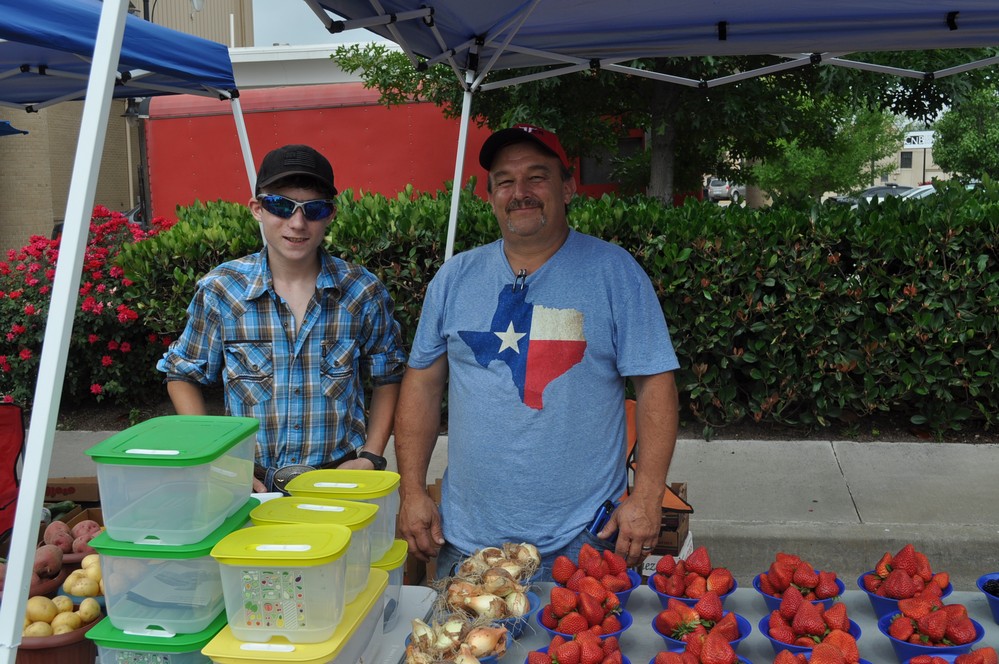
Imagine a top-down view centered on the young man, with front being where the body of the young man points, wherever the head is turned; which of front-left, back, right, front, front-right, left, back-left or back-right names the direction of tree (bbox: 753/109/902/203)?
back-left

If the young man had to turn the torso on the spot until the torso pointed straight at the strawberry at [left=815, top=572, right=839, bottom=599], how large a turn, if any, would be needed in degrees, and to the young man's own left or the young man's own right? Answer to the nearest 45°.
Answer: approximately 45° to the young man's own left

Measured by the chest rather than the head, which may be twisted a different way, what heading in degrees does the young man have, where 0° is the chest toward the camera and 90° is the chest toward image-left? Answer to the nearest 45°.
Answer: approximately 0°

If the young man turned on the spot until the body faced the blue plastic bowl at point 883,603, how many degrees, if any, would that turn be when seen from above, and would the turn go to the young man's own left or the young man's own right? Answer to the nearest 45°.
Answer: approximately 45° to the young man's own left

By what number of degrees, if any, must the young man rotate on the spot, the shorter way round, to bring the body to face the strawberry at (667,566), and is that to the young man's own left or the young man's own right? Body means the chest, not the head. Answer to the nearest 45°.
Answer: approximately 45° to the young man's own left

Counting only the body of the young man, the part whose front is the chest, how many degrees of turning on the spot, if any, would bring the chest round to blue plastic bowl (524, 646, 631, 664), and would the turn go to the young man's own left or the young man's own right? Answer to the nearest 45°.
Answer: approximately 45° to the young man's own left

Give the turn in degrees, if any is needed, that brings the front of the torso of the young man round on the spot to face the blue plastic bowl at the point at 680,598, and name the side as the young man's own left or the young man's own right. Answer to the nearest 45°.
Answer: approximately 45° to the young man's own left

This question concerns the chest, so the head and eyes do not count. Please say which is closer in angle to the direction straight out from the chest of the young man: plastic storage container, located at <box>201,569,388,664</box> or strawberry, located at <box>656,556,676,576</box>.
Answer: the plastic storage container

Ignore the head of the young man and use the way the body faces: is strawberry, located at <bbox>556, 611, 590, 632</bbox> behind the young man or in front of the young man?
in front

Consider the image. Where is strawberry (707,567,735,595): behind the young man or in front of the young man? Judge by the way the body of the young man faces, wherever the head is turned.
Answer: in front

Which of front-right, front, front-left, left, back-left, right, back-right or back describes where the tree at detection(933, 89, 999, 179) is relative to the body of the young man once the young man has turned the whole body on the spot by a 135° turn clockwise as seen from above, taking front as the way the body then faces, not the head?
right

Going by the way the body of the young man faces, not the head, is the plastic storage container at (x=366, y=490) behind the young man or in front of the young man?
in front

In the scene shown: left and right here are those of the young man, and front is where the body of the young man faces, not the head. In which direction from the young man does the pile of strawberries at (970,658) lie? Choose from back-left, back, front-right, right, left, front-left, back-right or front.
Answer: front-left

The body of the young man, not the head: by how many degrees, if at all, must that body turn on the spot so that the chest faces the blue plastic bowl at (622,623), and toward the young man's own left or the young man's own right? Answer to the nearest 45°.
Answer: approximately 45° to the young man's own left

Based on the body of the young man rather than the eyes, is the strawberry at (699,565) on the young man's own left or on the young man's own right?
on the young man's own left

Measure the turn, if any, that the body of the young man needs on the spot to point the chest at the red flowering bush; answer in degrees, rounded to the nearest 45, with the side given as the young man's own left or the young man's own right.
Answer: approximately 180°
